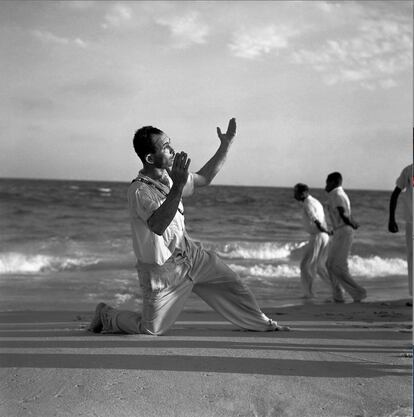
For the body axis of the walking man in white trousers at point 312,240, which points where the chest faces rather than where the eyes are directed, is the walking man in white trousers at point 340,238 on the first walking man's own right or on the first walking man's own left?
on the first walking man's own left

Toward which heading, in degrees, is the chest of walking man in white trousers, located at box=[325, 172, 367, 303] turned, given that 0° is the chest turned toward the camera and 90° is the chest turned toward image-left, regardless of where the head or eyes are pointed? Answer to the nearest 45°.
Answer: approximately 90°

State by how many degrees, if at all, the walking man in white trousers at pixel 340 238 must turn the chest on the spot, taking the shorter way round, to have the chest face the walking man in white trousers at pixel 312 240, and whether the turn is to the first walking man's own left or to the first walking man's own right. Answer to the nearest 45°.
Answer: approximately 45° to the first walking man's own right
